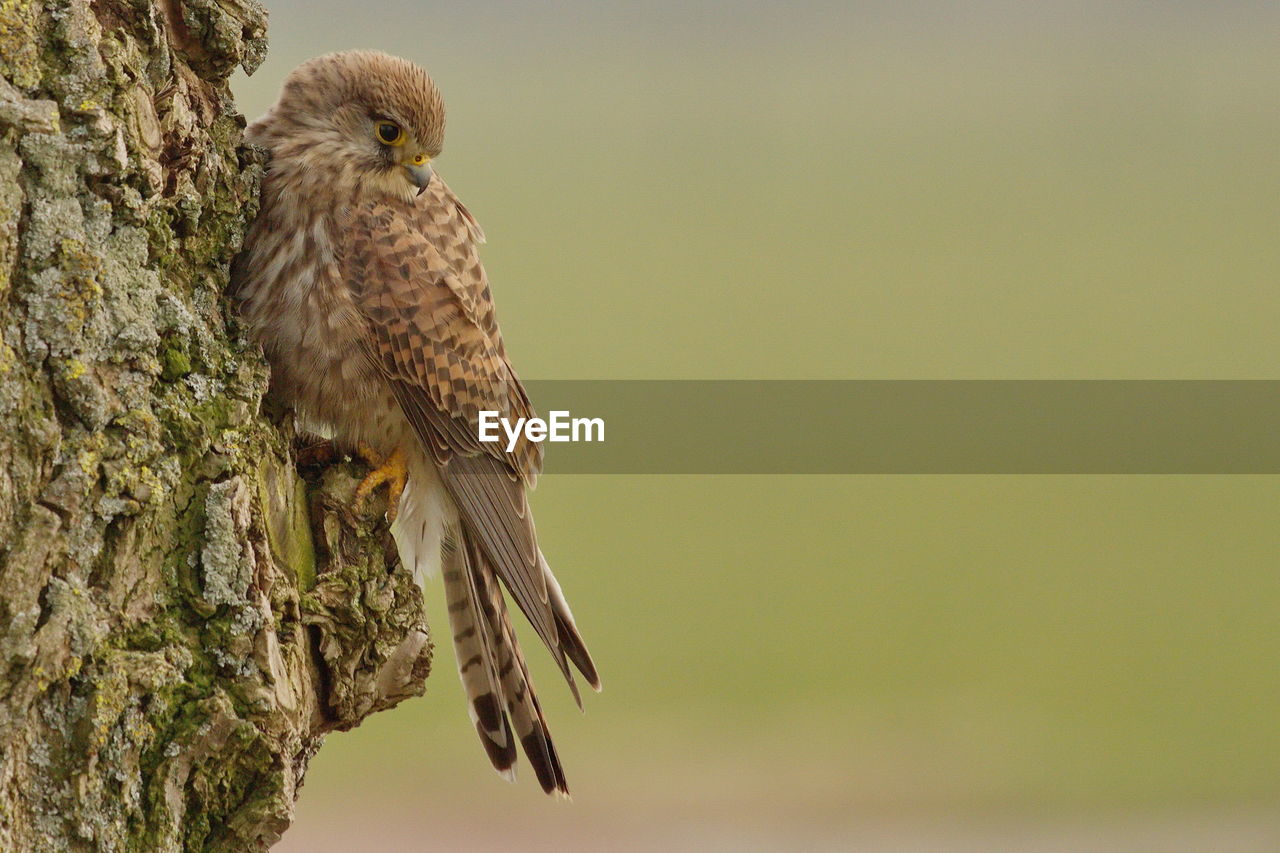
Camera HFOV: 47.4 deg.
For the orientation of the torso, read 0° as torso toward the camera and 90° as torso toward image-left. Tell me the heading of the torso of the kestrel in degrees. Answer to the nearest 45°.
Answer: approximately 90°
